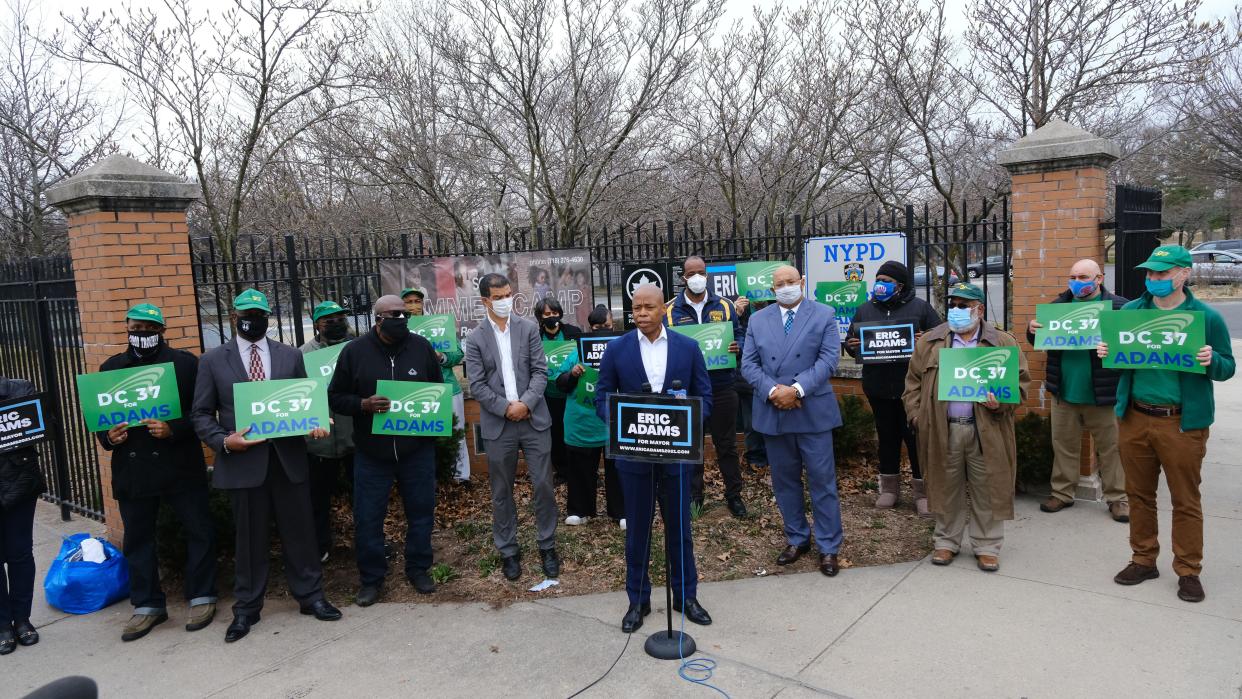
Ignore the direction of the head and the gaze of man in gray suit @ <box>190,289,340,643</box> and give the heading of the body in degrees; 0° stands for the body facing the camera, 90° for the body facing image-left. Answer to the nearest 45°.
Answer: approximately 0°

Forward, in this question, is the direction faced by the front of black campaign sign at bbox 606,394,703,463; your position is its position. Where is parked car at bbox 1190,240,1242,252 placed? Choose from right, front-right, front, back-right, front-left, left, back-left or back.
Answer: back-left

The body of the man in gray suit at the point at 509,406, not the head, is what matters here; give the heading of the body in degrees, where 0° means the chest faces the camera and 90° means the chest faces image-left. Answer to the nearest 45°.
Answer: approximately 0°

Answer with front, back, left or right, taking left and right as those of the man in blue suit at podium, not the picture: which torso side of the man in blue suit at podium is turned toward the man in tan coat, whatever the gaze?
left

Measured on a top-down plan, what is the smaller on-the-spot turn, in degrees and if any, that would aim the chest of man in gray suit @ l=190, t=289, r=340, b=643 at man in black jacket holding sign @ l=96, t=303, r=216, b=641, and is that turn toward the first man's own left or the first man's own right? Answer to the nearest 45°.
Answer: approximately 135° to the first man's own right

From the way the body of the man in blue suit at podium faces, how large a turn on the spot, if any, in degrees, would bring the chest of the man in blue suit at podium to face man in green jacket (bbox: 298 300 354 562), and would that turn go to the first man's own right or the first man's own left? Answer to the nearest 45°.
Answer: approximately 135° to the first man's own right

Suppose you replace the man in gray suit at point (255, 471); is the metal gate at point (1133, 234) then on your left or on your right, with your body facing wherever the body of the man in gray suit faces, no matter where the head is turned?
on your left

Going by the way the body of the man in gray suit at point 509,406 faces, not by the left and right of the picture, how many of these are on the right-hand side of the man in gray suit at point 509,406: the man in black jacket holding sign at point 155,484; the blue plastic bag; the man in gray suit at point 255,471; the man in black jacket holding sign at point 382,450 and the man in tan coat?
4
